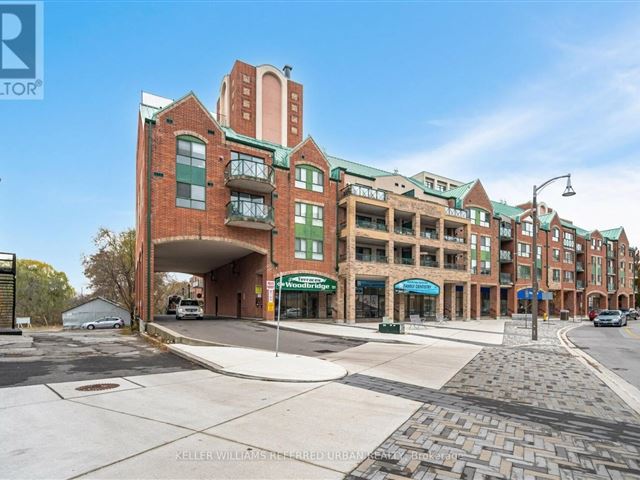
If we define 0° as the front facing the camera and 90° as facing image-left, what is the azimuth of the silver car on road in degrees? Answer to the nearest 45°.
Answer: approximately 45°

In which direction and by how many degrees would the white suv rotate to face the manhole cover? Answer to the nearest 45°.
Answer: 0° — it already faces it

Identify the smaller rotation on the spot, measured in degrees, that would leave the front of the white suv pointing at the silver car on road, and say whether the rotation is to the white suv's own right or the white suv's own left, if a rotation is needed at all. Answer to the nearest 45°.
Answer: approximately 90° to the white suv's own left

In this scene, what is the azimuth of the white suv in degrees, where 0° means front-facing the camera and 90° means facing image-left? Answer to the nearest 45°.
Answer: approximately 0°
